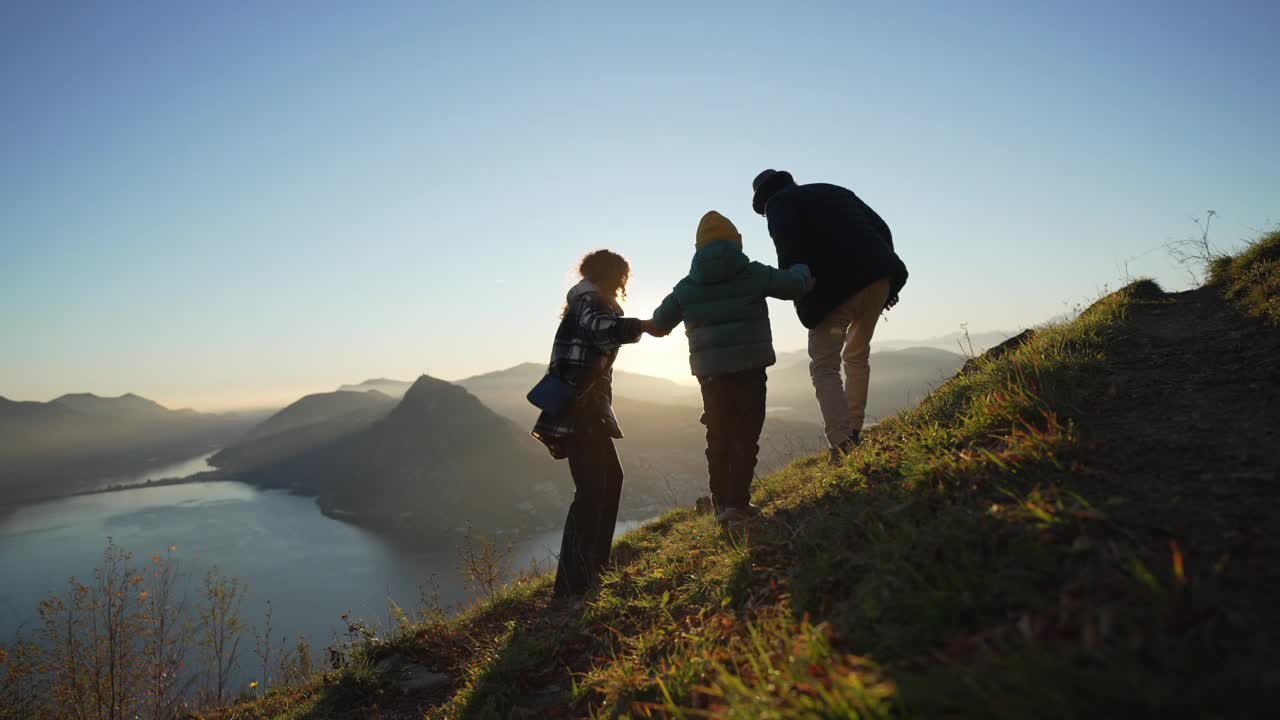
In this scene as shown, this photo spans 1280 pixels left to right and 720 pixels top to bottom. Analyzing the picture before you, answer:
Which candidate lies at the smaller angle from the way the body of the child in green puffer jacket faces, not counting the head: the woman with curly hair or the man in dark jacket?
the man in dark jacket

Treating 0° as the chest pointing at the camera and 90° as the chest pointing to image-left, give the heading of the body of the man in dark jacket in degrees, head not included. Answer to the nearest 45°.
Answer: approximately 135°

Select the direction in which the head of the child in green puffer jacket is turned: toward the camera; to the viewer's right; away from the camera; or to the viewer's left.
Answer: away from the camera

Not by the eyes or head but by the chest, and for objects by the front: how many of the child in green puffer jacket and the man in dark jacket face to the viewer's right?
0

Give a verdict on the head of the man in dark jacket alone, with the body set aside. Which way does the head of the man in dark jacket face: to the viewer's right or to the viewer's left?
to the viewer's left

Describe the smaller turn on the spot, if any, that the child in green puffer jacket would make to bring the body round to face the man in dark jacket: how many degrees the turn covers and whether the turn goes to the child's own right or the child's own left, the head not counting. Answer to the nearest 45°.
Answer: approximately 45° to the child's own right

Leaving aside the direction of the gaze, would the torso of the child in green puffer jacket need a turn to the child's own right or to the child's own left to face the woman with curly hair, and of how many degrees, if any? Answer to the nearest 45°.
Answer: approximately 90° to the child's own left

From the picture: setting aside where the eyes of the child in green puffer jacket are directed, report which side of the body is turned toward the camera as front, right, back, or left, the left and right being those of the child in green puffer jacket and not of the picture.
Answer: back

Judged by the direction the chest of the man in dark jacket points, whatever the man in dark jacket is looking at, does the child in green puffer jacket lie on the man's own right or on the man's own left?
on the man's own left

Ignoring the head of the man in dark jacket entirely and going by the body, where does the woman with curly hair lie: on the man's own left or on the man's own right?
on the man's own left
